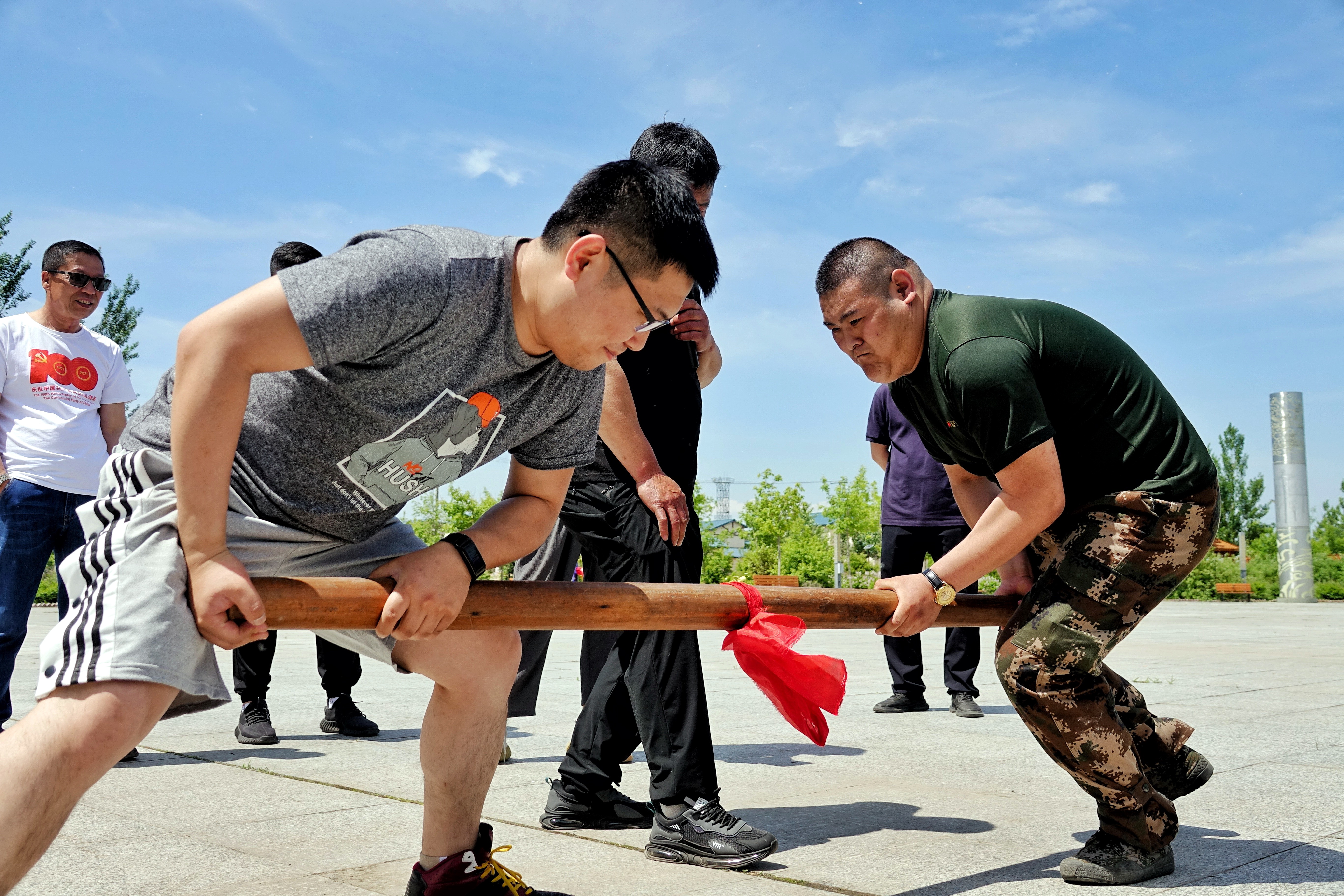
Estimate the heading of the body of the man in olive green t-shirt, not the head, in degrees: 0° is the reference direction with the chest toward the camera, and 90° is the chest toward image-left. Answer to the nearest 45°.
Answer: approximately 90°

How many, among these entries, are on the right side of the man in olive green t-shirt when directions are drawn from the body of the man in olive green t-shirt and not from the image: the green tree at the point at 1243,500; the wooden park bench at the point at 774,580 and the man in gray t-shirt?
2

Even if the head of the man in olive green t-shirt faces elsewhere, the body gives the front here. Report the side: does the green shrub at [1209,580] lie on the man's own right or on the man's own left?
on the man's own right

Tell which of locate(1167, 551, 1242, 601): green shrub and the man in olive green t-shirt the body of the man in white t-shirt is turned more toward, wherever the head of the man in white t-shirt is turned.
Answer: the man in olive green t-shirt

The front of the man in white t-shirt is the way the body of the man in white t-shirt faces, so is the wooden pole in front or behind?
in front

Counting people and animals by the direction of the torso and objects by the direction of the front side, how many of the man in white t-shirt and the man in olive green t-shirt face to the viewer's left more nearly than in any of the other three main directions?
1

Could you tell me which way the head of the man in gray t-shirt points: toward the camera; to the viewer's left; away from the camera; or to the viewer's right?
to the viewer's right

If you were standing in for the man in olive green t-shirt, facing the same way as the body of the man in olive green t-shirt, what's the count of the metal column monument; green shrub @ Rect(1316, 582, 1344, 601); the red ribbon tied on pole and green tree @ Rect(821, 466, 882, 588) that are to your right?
3

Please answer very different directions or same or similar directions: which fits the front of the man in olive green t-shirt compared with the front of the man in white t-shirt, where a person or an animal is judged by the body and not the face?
very different directions
